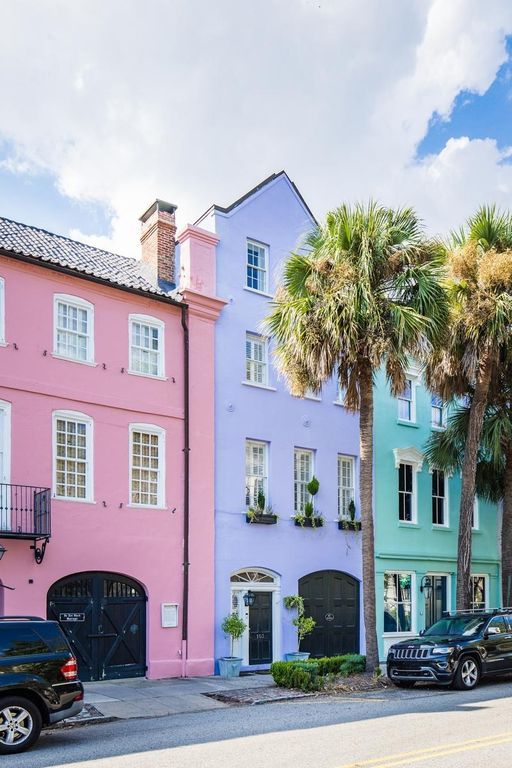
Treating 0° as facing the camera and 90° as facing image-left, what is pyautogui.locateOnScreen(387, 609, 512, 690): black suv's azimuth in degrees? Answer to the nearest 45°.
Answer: approximately 45°

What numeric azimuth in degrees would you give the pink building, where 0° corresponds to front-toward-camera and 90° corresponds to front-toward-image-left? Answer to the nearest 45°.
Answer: approximately 315°

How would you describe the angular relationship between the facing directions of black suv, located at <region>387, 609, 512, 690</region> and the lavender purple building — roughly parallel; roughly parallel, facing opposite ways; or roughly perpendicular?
roughly perpendicular

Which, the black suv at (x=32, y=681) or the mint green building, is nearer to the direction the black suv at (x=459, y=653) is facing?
the black suv

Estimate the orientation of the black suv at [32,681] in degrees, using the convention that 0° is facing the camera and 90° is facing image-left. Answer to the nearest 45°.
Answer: approximately 90°

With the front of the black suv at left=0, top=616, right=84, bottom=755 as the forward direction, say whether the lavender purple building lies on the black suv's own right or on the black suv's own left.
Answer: on the black suv's own right

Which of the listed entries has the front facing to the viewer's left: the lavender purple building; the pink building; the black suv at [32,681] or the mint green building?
the black suv

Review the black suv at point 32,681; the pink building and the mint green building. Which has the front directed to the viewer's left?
the black suv
